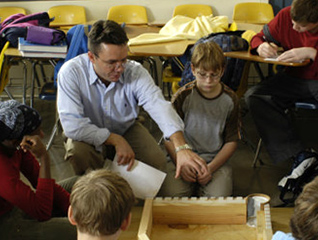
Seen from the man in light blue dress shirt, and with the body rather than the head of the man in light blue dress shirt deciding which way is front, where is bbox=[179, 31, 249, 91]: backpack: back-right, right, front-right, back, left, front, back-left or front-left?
left

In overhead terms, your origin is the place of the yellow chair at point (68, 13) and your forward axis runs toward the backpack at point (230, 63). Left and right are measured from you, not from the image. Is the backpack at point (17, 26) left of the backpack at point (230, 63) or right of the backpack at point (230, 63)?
right

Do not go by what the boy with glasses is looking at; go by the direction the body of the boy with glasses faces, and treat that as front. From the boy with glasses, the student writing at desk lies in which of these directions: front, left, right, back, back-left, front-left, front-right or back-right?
back-left

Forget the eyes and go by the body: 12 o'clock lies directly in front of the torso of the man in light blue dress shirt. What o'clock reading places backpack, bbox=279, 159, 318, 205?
The backpack is roughly at 11 o'clock from the man in light blue dress shirt.

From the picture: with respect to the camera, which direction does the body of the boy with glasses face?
toward the camera

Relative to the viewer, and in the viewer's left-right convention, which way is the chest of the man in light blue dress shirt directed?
facing the viewer and to the right of the viewer

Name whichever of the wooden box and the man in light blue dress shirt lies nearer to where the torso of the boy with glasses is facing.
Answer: the wooden box

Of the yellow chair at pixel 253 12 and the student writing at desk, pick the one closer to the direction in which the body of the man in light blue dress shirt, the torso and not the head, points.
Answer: the student writing at desk

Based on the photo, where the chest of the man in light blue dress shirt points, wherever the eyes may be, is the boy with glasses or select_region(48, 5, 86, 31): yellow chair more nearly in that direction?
the boy with glasses

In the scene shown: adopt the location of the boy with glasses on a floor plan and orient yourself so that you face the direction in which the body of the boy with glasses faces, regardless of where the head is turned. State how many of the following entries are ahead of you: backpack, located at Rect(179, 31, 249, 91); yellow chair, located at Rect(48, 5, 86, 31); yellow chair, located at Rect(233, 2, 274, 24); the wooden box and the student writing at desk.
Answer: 1

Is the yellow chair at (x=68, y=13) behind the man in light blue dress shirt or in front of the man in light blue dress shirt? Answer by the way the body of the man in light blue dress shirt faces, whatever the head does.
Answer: behind

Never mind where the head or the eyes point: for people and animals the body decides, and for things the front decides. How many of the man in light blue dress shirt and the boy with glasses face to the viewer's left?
0

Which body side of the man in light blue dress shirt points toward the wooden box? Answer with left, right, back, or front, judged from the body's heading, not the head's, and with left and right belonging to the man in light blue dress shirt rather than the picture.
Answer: front

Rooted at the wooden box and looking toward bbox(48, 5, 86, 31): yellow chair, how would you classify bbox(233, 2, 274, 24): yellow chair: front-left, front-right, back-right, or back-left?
front-right
